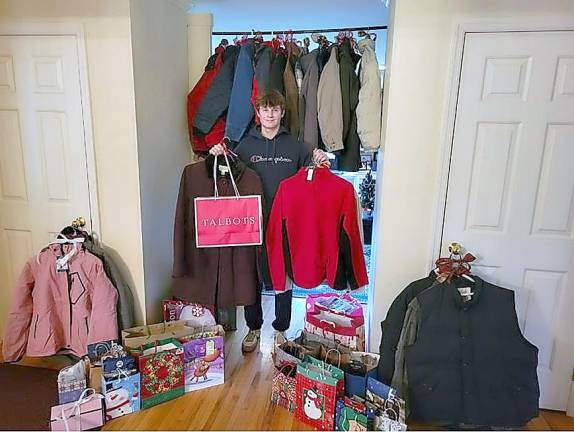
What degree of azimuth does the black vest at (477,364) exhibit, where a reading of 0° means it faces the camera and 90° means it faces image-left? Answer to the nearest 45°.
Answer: approximately 0°

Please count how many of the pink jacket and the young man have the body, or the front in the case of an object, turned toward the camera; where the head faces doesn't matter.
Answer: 2

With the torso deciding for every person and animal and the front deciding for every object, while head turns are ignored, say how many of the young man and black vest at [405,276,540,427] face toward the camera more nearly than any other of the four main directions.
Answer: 2

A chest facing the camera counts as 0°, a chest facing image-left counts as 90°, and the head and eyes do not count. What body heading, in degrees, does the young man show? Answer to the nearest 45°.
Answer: approximately 0°

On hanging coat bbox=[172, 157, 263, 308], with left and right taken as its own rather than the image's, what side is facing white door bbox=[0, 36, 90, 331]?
right

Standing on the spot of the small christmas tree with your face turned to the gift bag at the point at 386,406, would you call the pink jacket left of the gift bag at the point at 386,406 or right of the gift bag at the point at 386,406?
right
